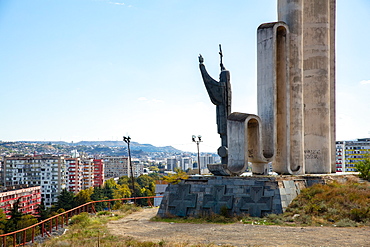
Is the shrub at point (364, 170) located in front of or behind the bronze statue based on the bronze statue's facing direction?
behind

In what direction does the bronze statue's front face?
to the viewer's left

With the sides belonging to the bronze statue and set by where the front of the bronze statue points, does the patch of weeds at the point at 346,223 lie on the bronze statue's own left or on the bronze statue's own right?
on the bronze statue's own left
